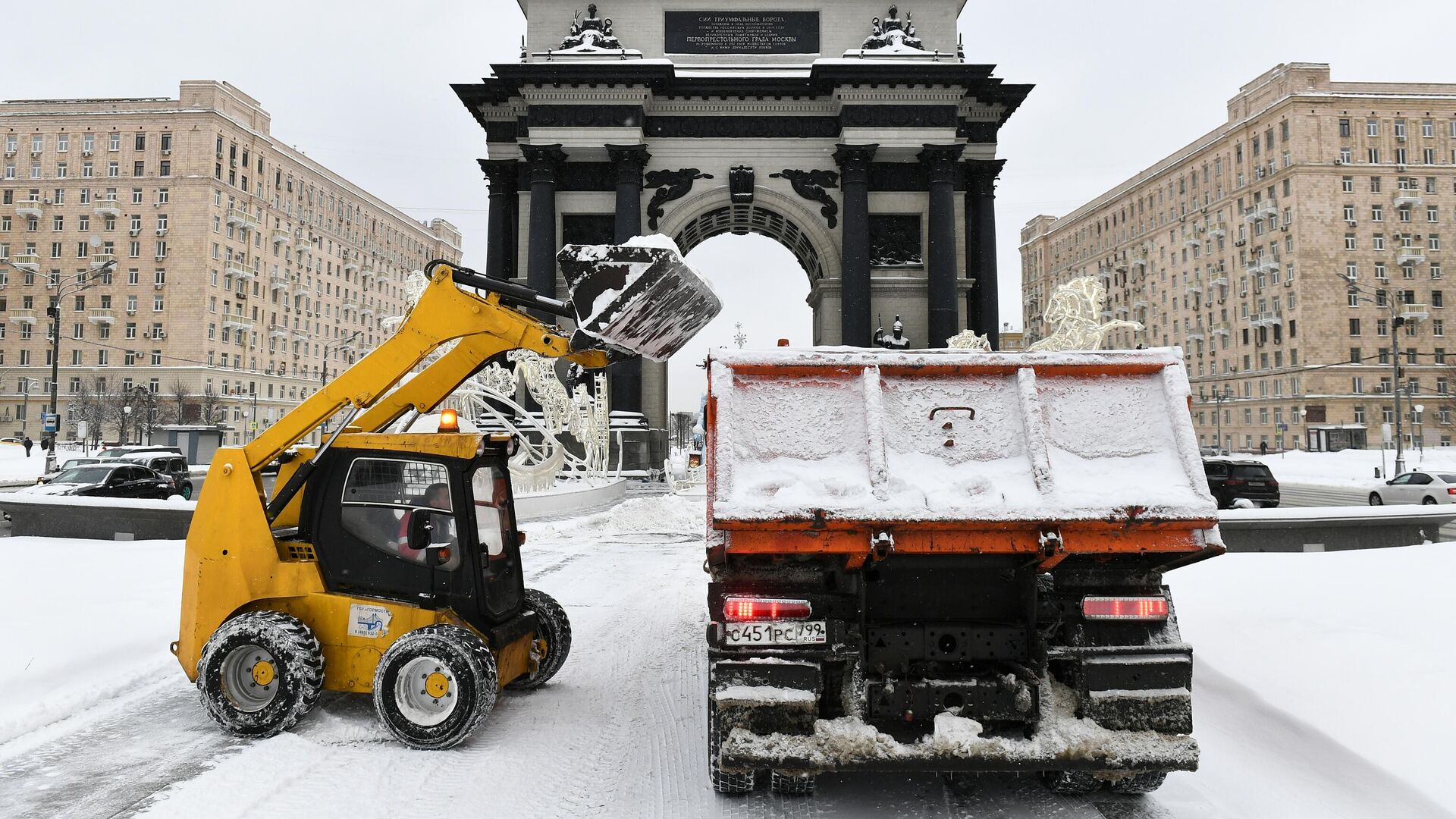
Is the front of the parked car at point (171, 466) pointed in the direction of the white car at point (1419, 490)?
no

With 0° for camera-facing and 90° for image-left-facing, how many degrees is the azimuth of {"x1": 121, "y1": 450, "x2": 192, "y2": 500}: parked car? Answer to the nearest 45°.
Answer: approximately 45°

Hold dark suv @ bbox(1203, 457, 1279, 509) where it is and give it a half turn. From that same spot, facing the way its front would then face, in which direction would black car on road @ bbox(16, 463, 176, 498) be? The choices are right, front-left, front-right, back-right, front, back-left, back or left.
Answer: right

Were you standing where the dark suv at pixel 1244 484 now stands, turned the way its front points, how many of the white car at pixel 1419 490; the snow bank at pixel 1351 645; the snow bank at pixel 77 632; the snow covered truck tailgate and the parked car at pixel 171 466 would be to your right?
1

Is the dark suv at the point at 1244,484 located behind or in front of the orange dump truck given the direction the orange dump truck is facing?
in front

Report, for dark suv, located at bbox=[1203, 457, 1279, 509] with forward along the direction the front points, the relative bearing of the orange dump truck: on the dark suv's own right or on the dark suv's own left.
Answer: on the dark suv's own left

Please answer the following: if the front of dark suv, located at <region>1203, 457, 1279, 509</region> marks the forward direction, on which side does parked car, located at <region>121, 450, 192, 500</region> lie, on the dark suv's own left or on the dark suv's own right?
on the dark suv's own left

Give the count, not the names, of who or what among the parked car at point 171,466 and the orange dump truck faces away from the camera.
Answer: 1

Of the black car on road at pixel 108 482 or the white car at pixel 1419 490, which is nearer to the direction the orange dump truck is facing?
the white car

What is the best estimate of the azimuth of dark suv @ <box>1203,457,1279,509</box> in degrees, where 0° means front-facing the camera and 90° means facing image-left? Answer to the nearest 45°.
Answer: approximately 135°

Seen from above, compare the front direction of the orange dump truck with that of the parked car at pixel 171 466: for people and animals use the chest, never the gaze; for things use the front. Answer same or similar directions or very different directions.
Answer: very different directions

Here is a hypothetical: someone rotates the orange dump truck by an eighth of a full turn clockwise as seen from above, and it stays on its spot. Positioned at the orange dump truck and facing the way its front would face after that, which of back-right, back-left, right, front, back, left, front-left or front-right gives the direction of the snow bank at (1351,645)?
front

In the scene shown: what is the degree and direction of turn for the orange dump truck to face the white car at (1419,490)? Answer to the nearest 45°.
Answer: approximately 45° to its right

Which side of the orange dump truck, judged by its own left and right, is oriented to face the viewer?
back

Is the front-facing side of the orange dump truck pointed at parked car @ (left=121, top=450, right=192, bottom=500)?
no

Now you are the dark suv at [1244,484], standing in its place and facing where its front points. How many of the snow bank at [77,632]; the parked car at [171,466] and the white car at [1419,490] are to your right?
1

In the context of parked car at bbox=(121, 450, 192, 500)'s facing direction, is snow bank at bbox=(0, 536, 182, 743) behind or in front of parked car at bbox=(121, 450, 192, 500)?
in front

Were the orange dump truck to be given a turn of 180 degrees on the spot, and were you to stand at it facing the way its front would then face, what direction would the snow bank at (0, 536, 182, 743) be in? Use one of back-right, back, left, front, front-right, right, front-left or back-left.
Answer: right

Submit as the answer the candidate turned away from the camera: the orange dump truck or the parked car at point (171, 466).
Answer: the orange dump truck
